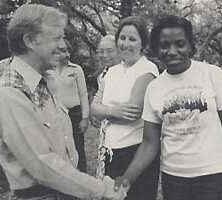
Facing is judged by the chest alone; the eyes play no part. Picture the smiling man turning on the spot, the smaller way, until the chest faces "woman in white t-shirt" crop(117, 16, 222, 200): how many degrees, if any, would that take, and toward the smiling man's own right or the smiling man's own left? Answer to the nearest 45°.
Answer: approximately 45° to the smiling man's own left

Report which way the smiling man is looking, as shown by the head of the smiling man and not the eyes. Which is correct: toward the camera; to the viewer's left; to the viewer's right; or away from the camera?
to the viewer's right

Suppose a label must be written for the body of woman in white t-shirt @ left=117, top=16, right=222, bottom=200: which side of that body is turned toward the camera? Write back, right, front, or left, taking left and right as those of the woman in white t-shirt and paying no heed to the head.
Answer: front

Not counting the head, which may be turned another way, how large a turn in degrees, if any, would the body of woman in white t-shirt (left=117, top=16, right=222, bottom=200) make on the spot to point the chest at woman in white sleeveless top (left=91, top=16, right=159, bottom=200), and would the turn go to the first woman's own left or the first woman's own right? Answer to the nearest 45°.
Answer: approximately 135° to the first woman's own right

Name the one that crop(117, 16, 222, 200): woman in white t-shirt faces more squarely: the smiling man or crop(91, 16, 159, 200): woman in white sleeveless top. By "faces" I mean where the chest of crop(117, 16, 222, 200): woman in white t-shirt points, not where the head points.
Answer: the smiling man

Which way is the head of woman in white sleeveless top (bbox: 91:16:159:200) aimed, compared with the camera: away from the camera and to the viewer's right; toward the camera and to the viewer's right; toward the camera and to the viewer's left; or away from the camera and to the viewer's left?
toward the camera and to the viewer's left

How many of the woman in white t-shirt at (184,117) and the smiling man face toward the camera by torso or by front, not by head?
1

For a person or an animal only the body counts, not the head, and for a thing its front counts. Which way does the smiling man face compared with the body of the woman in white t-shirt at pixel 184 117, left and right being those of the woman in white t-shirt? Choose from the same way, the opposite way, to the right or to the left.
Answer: to the left

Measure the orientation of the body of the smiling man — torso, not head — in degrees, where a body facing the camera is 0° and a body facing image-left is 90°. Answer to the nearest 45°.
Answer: approximately 270°
